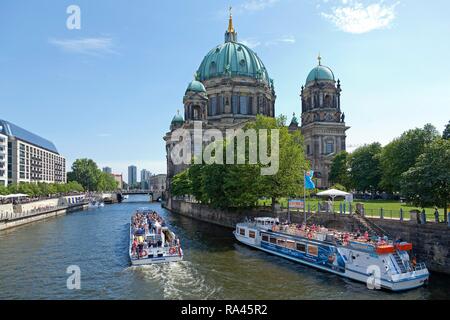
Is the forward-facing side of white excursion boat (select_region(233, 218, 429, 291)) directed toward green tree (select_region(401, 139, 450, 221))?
no
